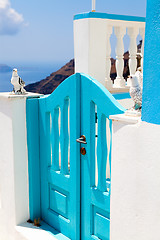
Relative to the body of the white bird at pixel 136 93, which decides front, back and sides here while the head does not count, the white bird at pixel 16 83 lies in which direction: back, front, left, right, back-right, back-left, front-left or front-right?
front-right

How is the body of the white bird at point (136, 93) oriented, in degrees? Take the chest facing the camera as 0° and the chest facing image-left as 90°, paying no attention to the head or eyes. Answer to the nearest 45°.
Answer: approximately 90°

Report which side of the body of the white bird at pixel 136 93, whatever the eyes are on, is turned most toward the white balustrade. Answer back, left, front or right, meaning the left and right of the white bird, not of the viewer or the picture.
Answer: right

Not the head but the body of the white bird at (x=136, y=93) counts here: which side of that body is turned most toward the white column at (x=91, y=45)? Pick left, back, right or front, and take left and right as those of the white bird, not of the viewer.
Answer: right
